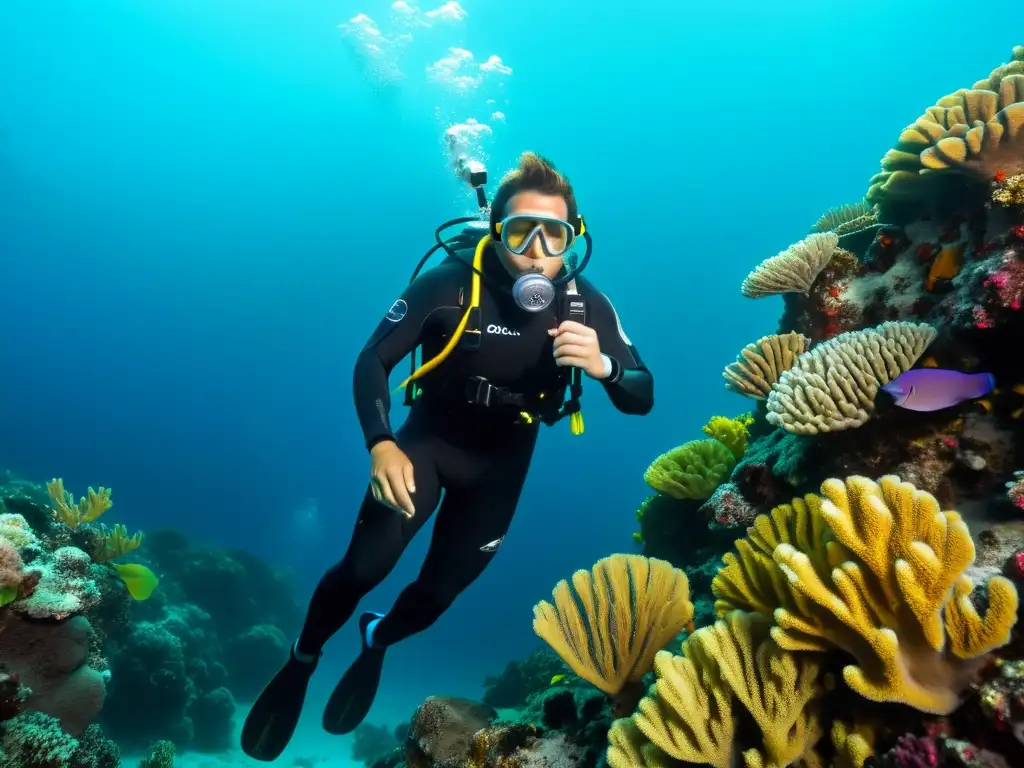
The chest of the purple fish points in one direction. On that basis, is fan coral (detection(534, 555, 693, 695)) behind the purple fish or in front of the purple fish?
in front

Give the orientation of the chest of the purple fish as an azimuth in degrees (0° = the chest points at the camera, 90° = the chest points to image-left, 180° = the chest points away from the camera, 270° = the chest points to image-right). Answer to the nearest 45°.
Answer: approximately 90°

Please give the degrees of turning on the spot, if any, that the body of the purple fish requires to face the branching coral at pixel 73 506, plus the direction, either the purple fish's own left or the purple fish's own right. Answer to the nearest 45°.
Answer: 0° — it already faces it

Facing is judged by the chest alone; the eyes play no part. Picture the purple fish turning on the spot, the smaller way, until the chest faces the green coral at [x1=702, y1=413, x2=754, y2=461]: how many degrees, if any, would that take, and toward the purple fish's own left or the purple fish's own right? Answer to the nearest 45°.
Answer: approximately 45° to the purple fish's own right

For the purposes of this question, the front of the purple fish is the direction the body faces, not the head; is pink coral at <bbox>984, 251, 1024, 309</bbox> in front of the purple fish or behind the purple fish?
behind

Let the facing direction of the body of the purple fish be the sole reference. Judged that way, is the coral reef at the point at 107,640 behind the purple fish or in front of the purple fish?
in front

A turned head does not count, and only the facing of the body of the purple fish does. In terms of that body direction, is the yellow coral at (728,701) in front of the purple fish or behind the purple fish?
in front

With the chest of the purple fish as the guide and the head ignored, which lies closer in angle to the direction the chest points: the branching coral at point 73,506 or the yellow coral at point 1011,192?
the branching coral
